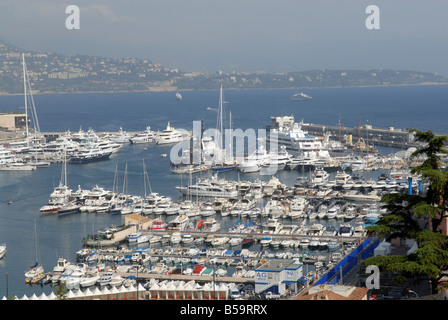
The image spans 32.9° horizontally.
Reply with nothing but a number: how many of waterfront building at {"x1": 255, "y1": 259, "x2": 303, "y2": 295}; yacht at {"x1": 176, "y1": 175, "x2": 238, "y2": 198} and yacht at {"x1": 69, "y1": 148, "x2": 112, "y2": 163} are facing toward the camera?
1

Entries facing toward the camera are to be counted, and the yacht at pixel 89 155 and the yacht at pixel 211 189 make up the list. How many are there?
0

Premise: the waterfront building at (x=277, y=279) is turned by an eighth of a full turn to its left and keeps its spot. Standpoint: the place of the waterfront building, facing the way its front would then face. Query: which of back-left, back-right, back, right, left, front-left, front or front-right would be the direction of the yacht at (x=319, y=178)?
back-left

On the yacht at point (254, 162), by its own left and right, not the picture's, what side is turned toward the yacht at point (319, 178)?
left

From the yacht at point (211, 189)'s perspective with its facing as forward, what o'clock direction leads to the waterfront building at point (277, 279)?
The waterfront building is roughly at 9 o'clock from the yacht.

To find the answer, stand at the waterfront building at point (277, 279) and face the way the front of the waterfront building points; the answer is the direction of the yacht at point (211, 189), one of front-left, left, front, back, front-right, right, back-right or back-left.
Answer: back
